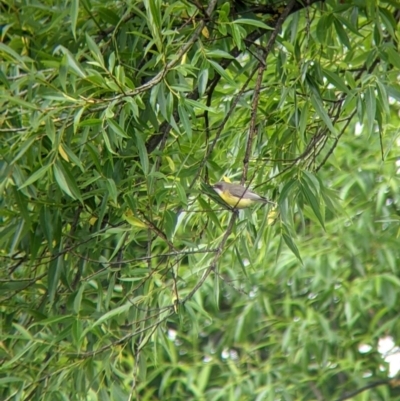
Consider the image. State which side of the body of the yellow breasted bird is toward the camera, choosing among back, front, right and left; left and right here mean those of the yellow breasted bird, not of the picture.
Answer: left
